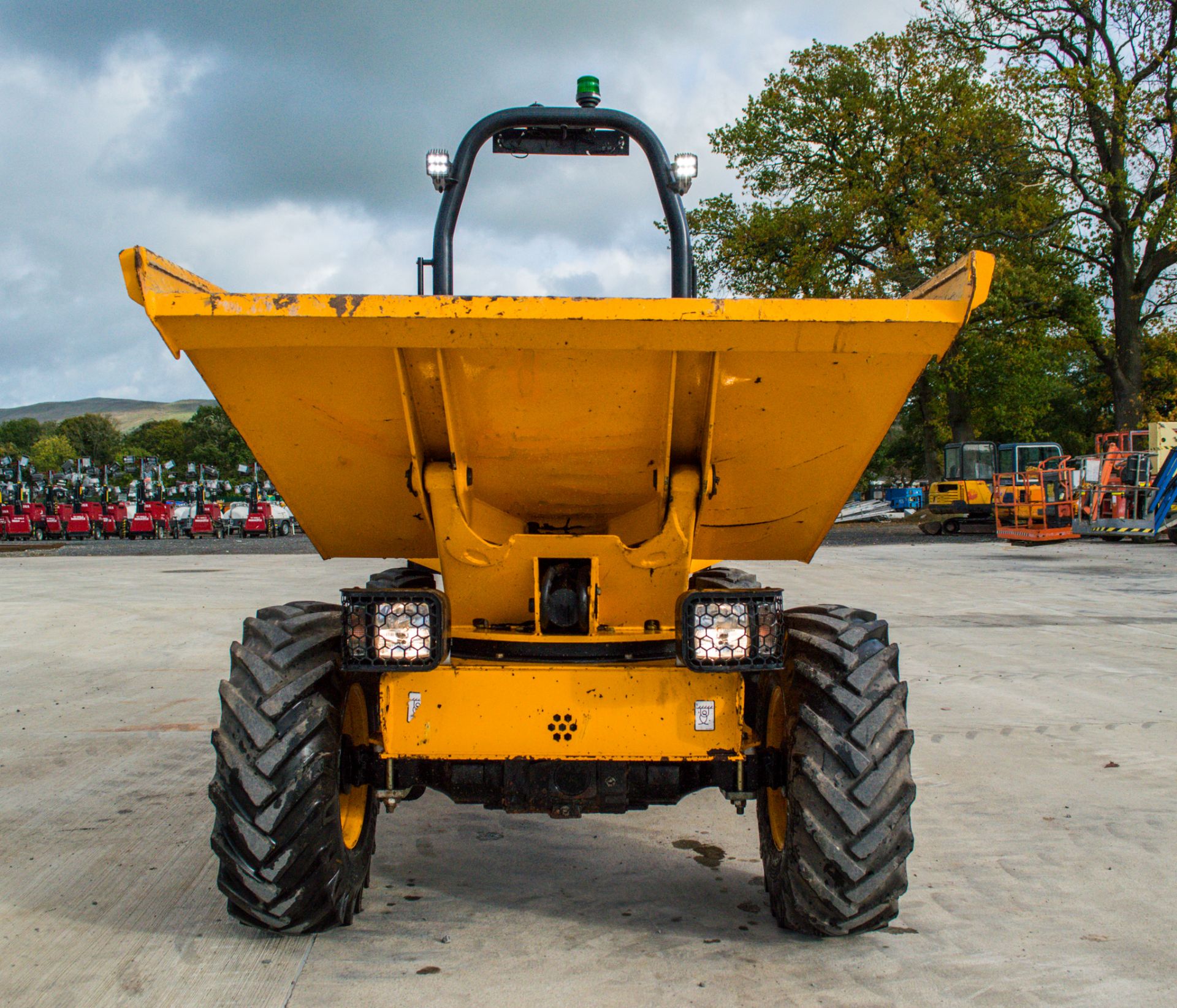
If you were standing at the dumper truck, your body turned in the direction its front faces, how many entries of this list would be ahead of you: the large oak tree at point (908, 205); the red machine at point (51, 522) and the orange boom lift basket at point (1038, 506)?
0

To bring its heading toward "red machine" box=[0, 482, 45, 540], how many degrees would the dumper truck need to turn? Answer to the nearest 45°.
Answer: approximately 135° to its right

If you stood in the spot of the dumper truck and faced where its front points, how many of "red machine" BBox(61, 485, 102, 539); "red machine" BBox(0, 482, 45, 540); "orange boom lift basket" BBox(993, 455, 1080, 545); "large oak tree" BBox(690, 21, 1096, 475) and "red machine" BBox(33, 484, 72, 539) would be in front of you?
0

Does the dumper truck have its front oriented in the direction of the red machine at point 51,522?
no

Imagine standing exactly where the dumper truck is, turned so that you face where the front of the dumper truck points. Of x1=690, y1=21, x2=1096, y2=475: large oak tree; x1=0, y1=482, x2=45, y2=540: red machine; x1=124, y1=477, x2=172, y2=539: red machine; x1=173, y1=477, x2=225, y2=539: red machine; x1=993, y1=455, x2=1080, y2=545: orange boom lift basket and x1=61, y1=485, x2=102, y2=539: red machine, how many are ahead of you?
0

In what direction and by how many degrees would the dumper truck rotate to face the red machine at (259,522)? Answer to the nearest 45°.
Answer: approximately 180°

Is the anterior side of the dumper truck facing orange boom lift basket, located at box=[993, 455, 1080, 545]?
no

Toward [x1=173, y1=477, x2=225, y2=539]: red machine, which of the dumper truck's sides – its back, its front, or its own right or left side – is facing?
back

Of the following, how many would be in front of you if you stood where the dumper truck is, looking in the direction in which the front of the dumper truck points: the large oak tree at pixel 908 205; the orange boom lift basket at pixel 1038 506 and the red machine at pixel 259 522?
0

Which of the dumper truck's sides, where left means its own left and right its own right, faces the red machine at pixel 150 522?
back

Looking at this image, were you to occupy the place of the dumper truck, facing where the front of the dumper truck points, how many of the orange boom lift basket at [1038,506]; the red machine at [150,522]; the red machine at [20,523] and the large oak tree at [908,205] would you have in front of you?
0

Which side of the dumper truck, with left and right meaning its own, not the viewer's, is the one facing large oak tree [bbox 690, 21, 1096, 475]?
back

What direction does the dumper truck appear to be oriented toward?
toward the camera

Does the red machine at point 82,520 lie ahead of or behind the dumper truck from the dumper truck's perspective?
behind
